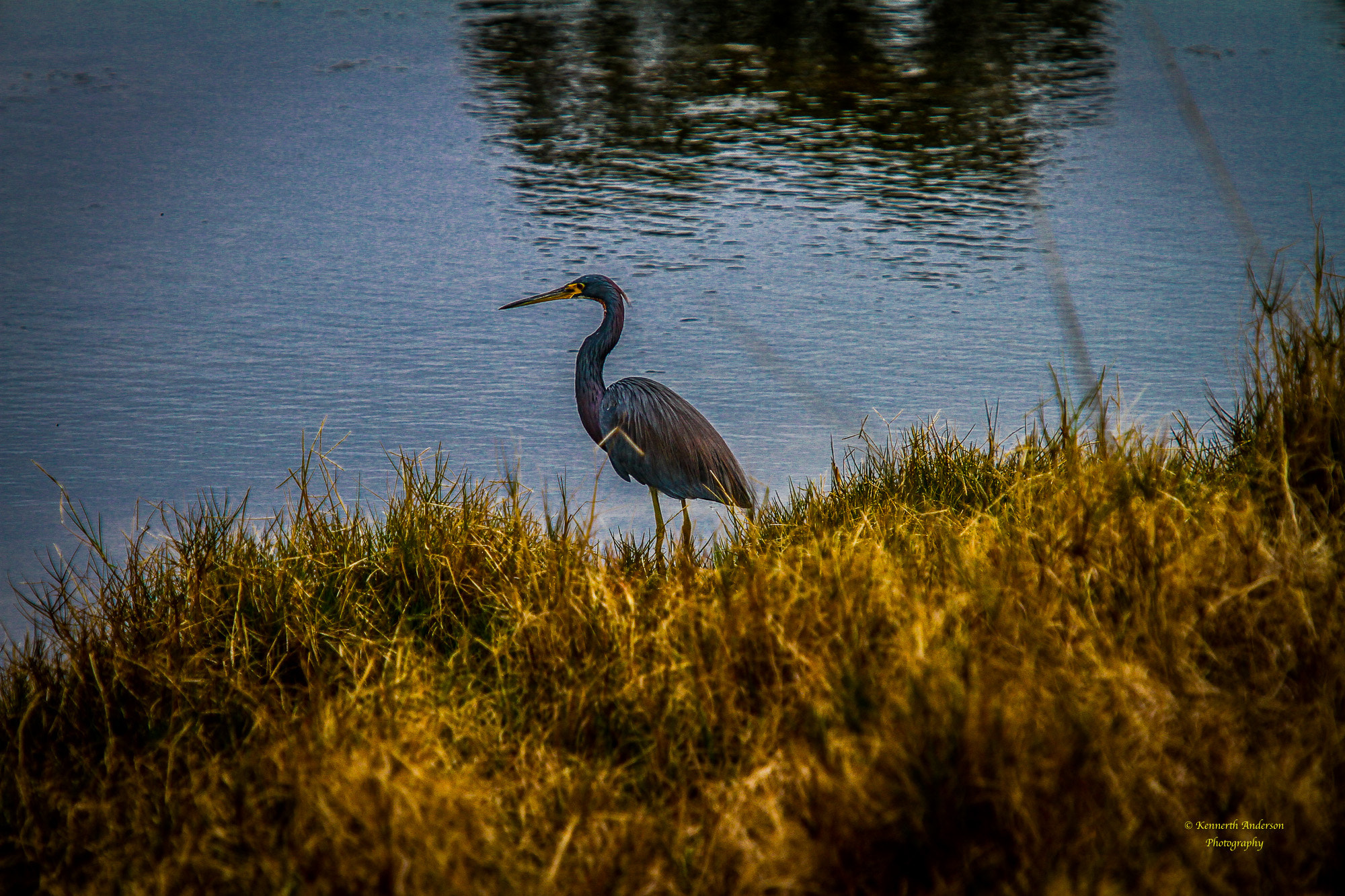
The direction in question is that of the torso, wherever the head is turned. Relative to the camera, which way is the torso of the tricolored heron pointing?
to the viewer's left

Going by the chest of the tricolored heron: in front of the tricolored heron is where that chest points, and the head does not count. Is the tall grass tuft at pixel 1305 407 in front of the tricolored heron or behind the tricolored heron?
behind
